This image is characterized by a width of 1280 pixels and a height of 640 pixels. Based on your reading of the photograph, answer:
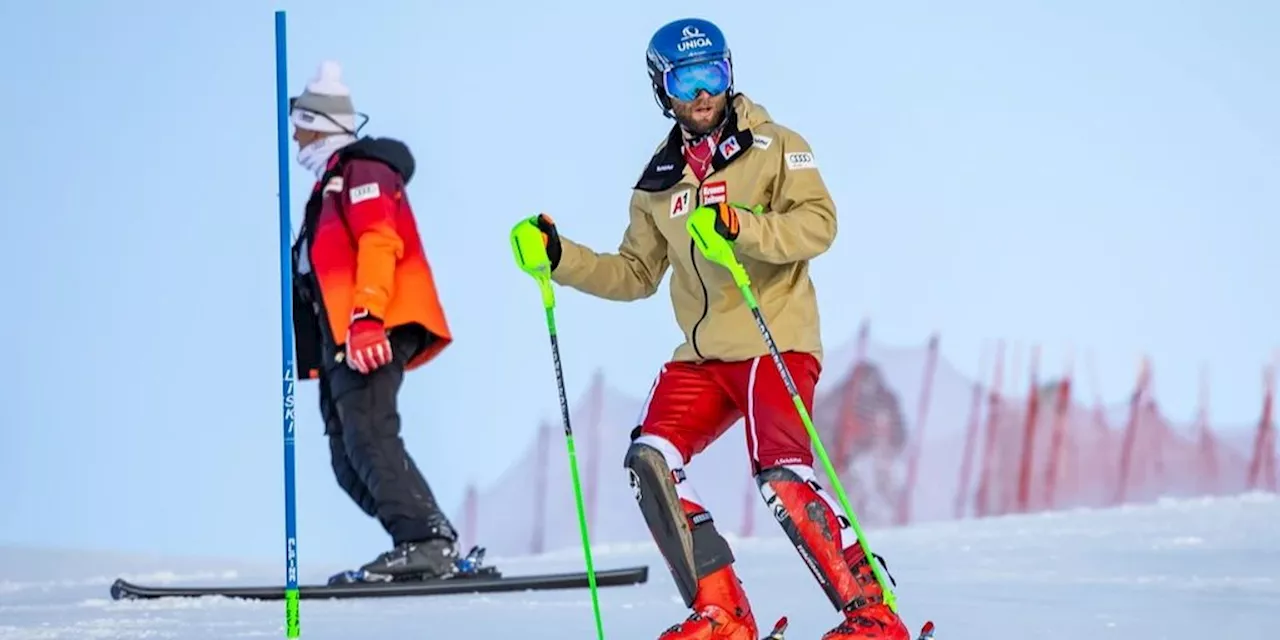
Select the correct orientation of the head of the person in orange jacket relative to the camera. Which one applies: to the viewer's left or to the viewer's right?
to the viewer's left

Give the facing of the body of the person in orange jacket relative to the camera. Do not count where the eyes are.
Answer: to the viewer's left

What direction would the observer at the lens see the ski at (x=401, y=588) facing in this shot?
facing to the left of the viewer

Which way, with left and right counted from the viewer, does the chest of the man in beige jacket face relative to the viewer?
facing the viewer and to the left of the viewer

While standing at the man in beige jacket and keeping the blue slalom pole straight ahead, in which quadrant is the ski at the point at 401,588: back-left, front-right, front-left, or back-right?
front-right

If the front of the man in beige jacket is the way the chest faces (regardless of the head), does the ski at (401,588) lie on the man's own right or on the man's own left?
on the man's own right

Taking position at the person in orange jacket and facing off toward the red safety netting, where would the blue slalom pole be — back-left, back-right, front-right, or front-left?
back-right

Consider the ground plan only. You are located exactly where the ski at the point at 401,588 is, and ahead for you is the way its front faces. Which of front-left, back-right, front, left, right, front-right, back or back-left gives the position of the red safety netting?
back-right

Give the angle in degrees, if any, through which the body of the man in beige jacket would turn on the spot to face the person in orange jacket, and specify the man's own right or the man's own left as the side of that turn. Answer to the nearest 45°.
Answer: approximately 90° to the man's own right

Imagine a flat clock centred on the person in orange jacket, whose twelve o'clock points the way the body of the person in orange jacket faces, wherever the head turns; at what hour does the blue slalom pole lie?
The blue slalom pole is roughly at 9 o'clock from the person in orange jacket.

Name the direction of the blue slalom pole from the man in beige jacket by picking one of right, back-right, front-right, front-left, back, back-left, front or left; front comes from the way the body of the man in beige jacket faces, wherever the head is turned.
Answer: front-right

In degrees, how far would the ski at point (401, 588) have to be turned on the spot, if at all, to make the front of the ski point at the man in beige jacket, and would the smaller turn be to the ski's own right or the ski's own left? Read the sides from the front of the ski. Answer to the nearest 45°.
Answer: approximately 90° to the ski's own left

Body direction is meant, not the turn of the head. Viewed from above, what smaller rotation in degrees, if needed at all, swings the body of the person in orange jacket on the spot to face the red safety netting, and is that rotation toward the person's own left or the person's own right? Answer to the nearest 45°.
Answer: approximately 135° to the person's own right
